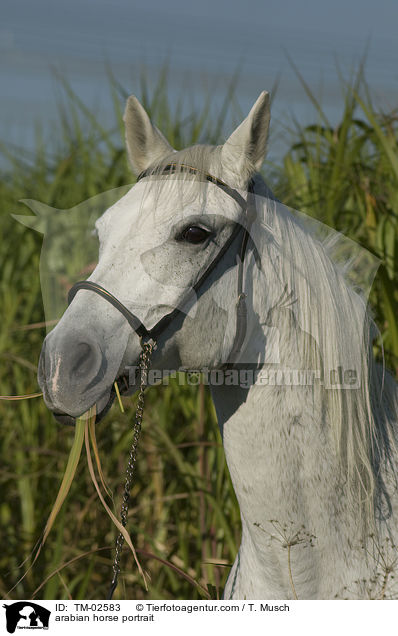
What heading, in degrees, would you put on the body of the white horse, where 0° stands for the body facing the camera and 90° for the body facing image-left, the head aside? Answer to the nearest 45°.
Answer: approximately 45°
